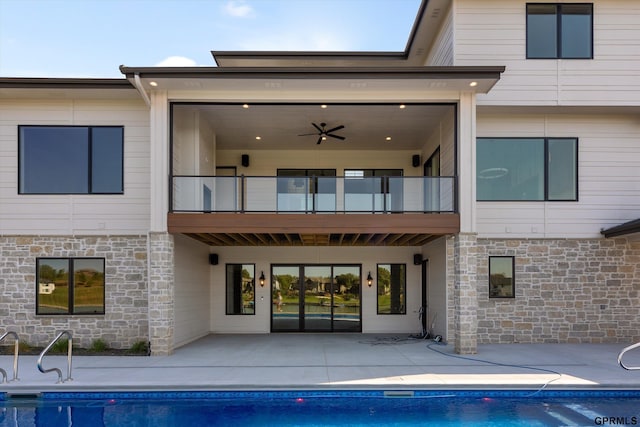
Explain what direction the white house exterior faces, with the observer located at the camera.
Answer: facing the viewer
